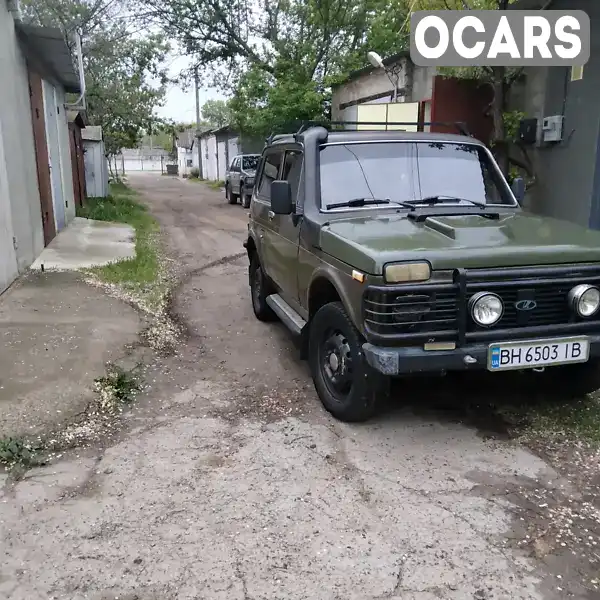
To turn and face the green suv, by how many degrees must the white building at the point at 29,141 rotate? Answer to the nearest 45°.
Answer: approximately 90° to its right

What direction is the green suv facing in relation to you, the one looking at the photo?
facing the viewer and to the right of the viewer

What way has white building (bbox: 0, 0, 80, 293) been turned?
to the viewer's right

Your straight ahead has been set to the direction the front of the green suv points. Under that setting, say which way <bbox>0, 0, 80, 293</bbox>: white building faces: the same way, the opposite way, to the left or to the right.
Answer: to the left

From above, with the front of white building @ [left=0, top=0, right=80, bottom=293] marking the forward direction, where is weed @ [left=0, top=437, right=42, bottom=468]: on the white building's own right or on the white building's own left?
on the white building's own right

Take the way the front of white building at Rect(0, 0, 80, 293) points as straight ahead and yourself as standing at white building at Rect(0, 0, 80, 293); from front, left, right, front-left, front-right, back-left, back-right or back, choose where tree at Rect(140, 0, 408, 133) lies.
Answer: front-left

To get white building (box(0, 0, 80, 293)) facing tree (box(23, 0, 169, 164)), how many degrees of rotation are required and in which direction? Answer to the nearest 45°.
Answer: approximately 90° to its left

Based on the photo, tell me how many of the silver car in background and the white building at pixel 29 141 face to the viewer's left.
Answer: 0

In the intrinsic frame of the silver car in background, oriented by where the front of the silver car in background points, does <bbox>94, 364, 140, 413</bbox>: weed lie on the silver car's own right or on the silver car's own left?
on the silver car's own right

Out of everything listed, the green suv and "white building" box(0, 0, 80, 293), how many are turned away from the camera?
0

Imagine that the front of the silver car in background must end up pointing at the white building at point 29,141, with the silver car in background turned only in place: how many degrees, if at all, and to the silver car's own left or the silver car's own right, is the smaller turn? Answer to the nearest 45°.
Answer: approximately 45° to the silver car's own right
